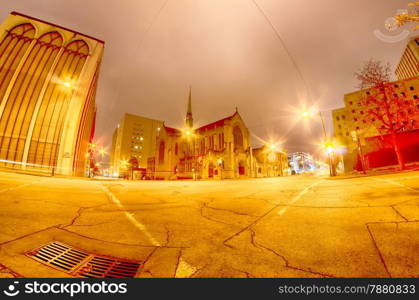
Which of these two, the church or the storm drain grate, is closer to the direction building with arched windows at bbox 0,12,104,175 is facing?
the storm drain grate

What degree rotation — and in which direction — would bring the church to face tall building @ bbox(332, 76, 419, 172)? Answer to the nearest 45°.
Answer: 0° — it already faces it

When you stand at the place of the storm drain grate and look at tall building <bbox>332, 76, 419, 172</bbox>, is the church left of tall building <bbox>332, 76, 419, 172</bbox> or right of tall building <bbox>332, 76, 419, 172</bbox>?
left

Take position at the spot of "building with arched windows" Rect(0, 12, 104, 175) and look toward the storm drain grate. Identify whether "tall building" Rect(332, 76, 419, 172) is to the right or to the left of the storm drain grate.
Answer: left

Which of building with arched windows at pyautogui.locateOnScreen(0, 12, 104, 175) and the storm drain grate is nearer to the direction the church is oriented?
the storm drain grate

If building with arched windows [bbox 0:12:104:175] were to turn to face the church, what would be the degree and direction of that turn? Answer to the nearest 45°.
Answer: approximately 90° to its left

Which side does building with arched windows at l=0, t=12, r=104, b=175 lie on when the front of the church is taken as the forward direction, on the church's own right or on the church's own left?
on the church's own right

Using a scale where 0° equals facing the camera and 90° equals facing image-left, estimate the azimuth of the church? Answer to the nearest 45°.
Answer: approximately 315°

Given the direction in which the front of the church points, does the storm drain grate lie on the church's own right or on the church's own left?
on the church's own right

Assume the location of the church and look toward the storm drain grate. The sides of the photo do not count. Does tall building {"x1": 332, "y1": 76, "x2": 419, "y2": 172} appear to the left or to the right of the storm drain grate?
left
